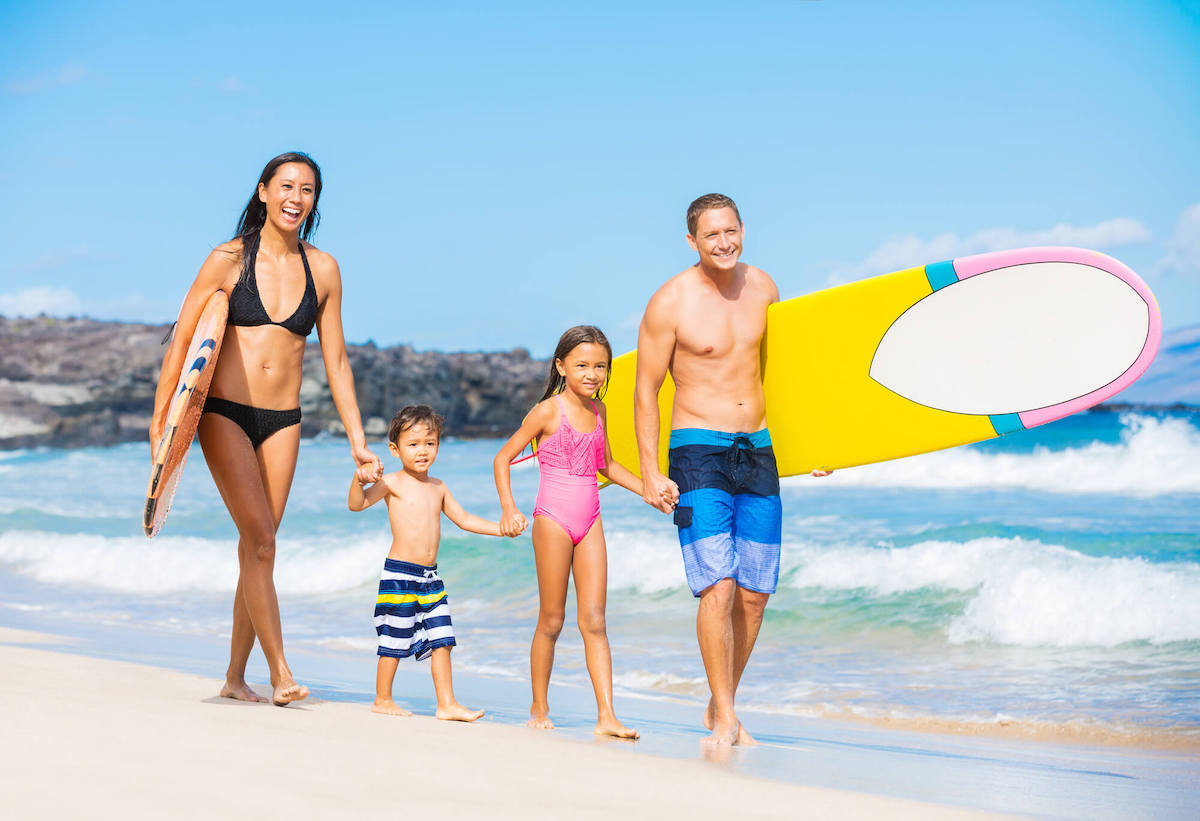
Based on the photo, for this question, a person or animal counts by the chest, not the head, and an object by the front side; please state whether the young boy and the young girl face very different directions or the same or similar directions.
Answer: same or similar directions

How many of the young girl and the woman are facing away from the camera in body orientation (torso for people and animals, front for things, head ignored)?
0

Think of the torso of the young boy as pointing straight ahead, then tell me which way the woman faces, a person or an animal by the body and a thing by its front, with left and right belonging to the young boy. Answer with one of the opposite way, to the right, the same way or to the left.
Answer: the same way

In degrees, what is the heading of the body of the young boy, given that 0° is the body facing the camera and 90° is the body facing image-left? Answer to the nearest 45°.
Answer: approximately 315°

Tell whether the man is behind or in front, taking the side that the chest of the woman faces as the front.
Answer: in front

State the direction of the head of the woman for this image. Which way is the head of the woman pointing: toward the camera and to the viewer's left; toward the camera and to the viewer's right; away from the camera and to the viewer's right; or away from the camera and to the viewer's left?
toward the camera and to the viewer's right

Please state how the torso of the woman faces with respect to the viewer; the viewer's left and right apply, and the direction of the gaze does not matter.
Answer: facing the viewer and to the right of the viewer

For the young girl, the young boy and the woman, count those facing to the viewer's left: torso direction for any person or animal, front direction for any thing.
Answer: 0

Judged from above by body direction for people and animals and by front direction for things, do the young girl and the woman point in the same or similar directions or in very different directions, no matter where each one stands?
same or similar directions

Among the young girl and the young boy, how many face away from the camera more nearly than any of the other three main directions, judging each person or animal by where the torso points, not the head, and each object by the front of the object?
0
